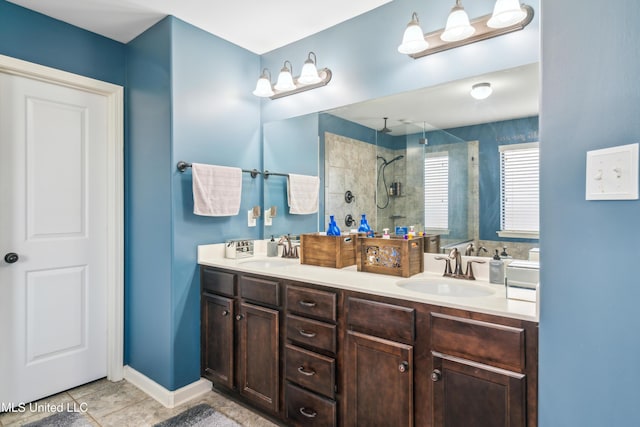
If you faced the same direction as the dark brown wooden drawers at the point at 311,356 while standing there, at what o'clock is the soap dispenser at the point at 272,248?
The soap dispenser is roughly at 4 o'clock from the dark brown wooden drawers.

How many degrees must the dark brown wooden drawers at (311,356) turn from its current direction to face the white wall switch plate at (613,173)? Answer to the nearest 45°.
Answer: approximately 90° to its left

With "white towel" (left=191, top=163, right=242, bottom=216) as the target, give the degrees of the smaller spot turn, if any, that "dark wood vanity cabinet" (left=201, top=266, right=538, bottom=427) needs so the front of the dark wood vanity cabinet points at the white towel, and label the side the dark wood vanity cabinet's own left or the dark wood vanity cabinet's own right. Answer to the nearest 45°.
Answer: approximately 90° to the dark wood vanity cabinet's own right

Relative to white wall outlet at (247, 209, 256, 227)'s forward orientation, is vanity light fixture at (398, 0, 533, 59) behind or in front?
in front

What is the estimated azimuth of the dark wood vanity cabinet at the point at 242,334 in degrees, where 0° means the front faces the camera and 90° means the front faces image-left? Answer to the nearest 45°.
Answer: approximately 45°

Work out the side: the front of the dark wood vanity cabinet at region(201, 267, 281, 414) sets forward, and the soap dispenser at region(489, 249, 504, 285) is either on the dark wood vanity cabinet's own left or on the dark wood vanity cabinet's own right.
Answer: on the dark wood vanity cabinet's own left

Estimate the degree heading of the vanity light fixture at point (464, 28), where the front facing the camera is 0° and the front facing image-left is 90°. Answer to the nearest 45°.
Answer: approximately 45°

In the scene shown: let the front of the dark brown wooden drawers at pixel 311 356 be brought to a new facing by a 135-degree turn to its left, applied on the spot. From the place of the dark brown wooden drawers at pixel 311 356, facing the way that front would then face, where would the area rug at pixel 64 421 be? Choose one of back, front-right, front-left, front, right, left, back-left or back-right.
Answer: back
